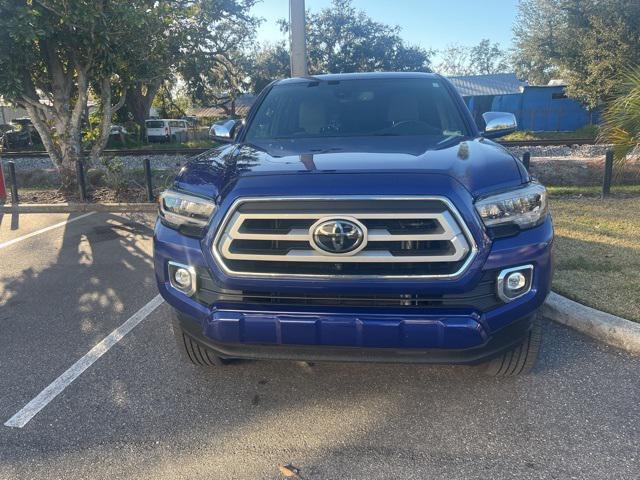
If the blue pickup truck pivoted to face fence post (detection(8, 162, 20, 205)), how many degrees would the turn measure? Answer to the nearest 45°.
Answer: approximately 135° to its right

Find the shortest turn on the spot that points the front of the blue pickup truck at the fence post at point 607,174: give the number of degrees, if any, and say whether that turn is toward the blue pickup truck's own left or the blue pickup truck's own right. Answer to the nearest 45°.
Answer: approximately 135° to the blue pickup truck's own left

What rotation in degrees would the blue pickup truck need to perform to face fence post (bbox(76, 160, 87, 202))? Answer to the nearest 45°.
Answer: approximately 135° to its right

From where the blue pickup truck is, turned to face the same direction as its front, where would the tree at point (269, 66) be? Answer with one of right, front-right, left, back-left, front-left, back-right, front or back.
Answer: back

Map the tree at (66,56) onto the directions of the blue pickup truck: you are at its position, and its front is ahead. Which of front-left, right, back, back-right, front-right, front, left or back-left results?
back-right

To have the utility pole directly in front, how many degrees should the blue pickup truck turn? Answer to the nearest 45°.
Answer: approximately 180°

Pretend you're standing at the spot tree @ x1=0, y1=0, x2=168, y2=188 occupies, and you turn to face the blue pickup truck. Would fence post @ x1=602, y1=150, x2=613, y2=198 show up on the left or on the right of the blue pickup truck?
left

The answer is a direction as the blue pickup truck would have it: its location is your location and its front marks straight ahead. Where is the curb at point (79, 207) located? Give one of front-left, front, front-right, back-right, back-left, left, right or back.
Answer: back-right

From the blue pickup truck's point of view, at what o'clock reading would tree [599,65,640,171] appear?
The tree is roughly at 7 o'clock from the blue pickup truck.

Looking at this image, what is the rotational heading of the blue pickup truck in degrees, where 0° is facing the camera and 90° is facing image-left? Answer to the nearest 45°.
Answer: approximately 0°

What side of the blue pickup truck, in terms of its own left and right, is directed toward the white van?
back

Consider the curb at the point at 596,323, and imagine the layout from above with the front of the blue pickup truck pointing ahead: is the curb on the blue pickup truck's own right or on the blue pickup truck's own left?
on the blue pickup truck's own left

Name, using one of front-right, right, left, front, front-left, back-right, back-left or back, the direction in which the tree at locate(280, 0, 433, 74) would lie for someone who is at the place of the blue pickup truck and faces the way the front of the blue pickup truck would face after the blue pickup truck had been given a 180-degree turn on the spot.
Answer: front
